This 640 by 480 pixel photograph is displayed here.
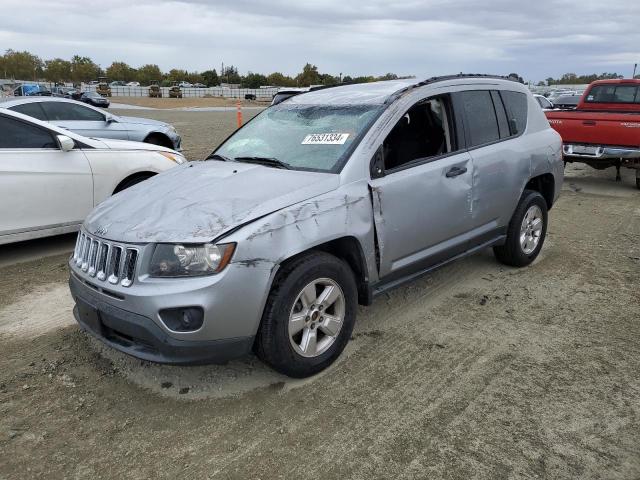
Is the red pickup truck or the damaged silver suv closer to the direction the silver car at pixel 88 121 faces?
the red pickup truck

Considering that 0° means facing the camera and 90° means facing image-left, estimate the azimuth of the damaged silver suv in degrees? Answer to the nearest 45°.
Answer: approximately 45°

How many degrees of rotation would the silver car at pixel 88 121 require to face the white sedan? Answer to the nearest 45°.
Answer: approximately 90° to its right

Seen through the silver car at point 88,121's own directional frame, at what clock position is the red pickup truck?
The red pickup truck is roughly at 1 o'clock from the silver car.

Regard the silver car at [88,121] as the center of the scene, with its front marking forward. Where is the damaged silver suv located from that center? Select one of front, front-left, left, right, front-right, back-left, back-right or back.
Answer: right

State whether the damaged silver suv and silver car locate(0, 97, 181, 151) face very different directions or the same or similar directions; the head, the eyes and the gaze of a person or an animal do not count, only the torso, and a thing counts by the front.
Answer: very different directions

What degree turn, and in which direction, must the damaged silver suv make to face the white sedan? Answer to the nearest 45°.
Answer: approximately 90° to its right

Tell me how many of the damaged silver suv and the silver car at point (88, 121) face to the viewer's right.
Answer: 1

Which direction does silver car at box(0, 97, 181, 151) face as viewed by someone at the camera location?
facing to the right of the viewer
